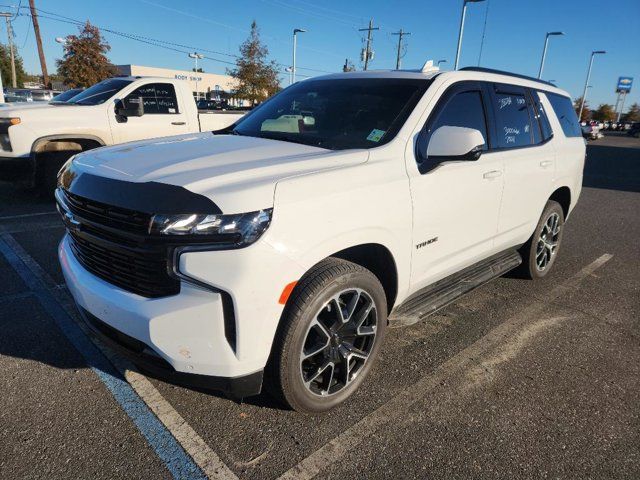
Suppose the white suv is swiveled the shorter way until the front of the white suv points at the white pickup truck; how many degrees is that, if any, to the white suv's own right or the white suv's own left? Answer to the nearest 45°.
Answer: approximately 90° to the white suv's own right

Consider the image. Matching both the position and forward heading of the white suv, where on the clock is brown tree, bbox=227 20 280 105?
The brown tree is roughly at 4 o'clock from the white suv.

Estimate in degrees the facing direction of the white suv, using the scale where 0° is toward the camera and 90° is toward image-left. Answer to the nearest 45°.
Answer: approximately 45°

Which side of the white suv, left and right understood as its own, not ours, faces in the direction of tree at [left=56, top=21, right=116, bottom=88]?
right
